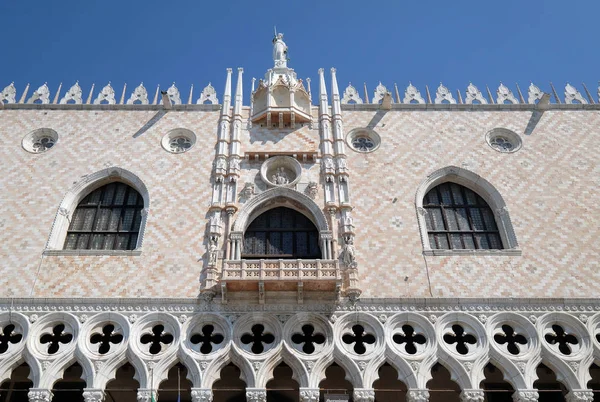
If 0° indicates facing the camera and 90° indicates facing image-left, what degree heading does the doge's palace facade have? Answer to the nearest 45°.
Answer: approximately 0°
